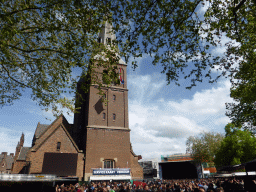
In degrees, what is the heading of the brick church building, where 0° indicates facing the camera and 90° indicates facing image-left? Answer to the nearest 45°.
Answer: approximately 0°
